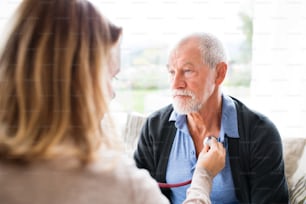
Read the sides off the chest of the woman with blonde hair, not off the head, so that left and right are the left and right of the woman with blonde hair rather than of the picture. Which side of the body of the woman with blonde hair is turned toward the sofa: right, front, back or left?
front

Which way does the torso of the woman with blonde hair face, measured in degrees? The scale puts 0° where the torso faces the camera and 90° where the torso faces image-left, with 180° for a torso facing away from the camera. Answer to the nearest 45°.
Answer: approximately 225°

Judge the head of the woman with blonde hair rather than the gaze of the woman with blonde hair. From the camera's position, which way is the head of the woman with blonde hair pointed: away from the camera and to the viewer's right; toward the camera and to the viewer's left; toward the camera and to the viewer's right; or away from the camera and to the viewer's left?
away from the camera and to the viewer's right
